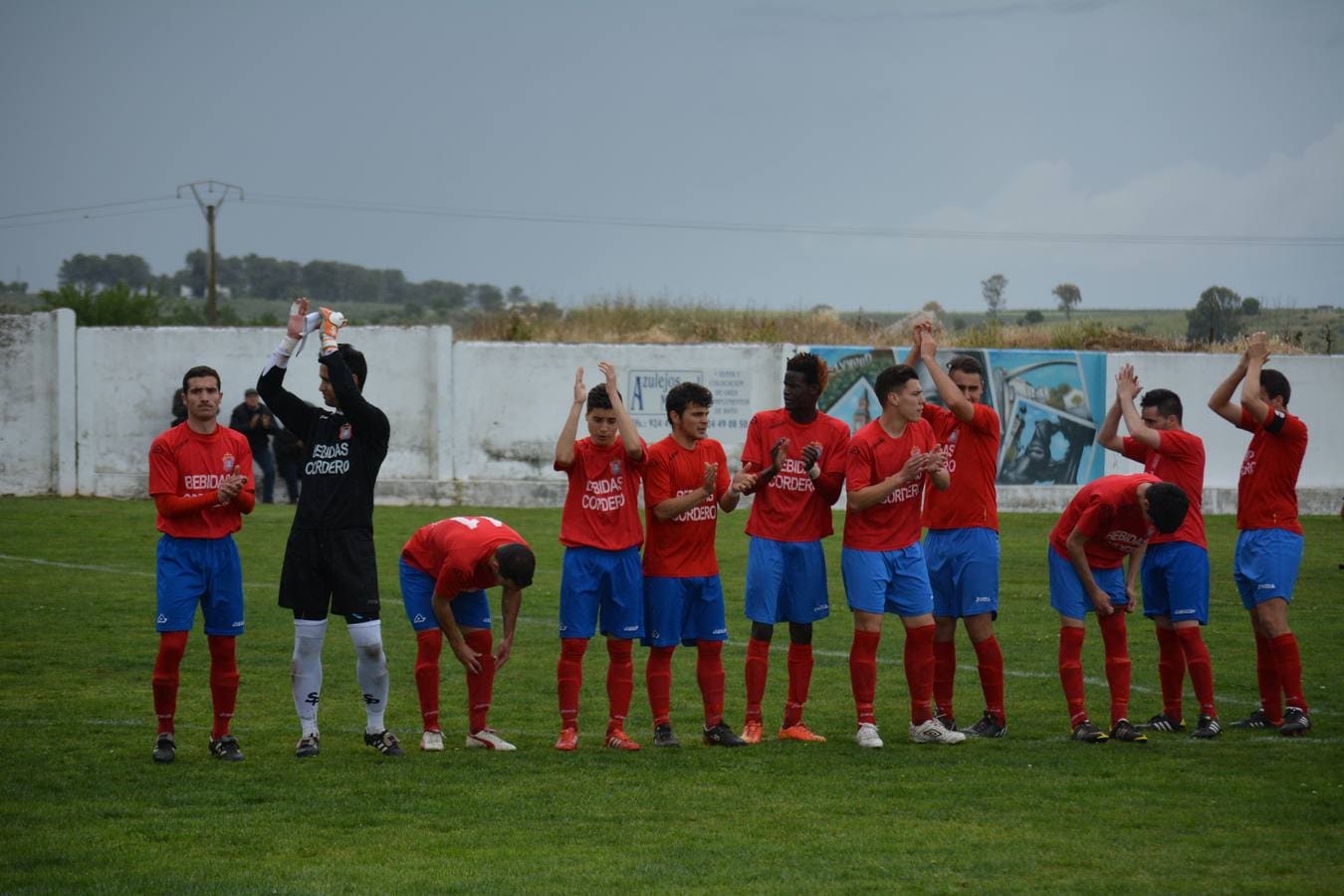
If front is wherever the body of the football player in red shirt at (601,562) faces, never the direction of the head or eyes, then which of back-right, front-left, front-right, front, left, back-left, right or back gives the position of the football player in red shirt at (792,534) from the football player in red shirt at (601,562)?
left

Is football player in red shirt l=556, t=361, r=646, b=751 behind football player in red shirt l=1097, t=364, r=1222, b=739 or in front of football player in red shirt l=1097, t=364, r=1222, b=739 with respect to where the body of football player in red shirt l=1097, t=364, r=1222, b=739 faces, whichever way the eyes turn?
in front

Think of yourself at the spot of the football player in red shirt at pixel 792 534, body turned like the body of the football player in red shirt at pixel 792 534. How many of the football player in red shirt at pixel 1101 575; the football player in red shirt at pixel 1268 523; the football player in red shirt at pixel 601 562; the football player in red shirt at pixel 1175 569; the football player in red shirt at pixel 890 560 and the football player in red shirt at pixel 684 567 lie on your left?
4

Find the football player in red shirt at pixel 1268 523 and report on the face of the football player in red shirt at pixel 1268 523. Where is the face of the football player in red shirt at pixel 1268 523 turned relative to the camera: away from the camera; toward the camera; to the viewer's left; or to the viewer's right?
to the viewer's left

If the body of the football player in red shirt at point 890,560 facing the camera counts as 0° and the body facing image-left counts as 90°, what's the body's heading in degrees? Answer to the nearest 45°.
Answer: approximately 315°

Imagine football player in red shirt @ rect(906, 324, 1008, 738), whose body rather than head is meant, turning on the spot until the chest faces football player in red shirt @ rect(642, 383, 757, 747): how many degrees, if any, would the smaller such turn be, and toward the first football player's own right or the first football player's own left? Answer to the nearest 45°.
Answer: approximately 45° to the first football player's own right

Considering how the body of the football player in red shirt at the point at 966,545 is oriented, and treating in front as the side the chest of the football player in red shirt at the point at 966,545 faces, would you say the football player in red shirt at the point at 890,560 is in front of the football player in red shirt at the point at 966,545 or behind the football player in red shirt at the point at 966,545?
in front

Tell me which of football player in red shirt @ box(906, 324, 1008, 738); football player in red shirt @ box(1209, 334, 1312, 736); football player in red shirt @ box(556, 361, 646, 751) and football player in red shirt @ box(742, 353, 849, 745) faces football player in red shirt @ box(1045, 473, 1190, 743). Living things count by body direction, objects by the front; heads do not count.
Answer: football player in red shirt @ box(1209, 334, 1312, 736)

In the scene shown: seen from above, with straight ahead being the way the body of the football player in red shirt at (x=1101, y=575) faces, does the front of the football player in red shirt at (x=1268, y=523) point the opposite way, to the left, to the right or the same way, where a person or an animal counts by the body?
to the right

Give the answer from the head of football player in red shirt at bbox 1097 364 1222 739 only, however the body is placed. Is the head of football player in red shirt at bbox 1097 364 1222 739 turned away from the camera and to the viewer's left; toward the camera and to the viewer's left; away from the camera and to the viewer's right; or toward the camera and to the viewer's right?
toward the camera and to the viewer's left

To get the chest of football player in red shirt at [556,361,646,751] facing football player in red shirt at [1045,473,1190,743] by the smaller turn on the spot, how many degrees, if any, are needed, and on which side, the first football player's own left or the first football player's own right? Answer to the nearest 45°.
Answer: approximately 90° to the first football player's own left

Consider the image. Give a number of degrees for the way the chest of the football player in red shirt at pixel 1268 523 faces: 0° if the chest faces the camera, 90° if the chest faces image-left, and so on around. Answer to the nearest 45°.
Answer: approximately 45°

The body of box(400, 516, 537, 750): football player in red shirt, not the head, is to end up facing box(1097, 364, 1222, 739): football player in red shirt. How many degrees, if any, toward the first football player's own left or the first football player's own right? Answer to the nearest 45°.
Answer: approximately 45° to the first football player's own left
